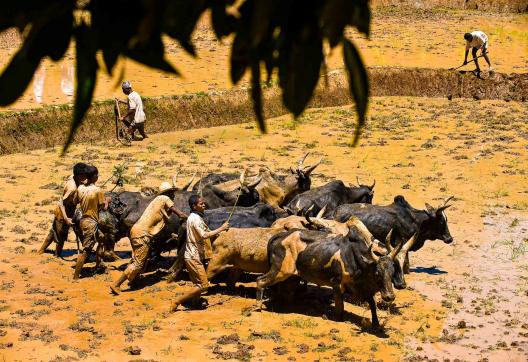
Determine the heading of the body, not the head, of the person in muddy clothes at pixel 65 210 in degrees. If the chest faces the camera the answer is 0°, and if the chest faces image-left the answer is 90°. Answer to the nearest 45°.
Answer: approximately 270°

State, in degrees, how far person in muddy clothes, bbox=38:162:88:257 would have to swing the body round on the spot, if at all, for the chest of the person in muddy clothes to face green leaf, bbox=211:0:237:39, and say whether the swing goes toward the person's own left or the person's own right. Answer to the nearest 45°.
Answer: approximately 90° to the person's own right

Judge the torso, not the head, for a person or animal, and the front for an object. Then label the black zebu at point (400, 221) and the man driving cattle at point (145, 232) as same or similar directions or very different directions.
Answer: same or similar directions

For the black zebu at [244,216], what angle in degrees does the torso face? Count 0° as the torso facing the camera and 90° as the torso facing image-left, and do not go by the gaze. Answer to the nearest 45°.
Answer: approximately 270°

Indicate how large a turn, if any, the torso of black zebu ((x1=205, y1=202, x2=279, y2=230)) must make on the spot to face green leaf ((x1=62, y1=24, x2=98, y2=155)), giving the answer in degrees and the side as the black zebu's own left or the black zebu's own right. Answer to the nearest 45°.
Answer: approximately 90° to the black zebu's own right

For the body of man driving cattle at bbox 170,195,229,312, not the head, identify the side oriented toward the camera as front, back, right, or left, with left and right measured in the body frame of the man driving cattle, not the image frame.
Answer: right

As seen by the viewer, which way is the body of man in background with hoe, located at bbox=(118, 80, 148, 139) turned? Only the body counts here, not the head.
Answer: to the viewer's left

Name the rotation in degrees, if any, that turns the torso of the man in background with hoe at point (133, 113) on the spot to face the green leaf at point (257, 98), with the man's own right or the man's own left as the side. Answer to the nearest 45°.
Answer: approximately 90° to the man's own left

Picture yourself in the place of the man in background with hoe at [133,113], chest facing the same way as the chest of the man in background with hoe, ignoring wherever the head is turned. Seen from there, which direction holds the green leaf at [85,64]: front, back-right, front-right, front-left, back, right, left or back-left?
left

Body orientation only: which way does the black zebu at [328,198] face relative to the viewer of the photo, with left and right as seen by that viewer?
facing to the right of the viewer

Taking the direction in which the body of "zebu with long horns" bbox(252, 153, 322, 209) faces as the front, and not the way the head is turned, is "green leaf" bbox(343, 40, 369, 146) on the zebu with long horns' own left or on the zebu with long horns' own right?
on the zebu with long horns' own right

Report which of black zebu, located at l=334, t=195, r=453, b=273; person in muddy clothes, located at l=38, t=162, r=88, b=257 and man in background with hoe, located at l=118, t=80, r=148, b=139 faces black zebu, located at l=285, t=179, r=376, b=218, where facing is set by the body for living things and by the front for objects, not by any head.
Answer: the person in muddy clothes

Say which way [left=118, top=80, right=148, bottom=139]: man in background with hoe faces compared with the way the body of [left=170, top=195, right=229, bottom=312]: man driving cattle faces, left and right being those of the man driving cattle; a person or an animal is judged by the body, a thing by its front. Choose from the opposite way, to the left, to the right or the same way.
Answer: the opposite way

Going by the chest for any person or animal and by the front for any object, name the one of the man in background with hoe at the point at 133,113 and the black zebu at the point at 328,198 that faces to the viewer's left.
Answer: the man in background with hoe

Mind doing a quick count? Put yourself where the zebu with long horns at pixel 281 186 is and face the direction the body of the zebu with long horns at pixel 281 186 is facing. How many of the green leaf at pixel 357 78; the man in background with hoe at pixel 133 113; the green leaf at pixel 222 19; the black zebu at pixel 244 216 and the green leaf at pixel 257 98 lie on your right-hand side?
4

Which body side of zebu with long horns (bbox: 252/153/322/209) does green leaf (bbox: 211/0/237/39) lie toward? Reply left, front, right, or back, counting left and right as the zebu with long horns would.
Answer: right

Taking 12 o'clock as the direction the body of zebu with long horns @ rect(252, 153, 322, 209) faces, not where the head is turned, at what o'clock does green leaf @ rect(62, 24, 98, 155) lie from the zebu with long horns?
The green leaf is roughly at 3 o'clock from the zebu with long horns.

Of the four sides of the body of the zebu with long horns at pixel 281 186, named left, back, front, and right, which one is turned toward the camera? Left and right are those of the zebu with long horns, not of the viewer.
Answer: right

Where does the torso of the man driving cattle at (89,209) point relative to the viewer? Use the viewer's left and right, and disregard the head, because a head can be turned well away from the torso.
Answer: facing away from the viewer and to the right of the viewer

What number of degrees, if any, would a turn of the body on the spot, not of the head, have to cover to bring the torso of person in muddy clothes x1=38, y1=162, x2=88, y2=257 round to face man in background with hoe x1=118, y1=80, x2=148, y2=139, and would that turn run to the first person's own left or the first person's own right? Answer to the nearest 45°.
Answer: approximately 90° to the first person's own left
